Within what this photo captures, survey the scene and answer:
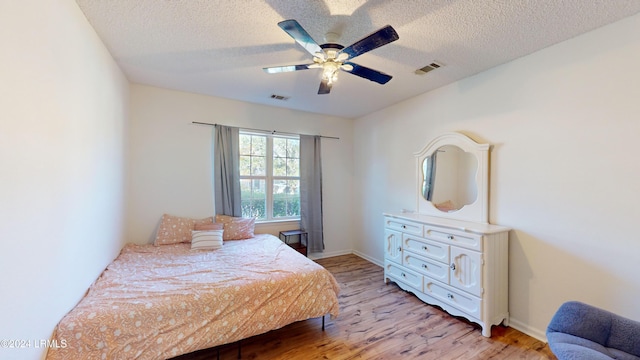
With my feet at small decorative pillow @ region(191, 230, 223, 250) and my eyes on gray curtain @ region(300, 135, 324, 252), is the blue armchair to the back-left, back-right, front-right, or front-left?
front-right

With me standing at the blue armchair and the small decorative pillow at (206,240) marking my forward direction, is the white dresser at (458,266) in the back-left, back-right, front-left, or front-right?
front-right

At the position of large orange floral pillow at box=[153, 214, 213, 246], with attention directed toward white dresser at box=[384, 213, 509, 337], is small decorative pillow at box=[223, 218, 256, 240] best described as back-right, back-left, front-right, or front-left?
front-left

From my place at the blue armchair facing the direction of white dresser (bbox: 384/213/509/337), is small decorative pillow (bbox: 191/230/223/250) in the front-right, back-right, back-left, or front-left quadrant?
front-left

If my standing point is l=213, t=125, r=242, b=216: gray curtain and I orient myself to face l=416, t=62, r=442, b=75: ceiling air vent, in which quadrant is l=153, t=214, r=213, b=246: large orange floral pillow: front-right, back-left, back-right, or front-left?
back-right

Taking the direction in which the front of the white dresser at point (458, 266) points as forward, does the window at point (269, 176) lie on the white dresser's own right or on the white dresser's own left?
on the white dresser's own right

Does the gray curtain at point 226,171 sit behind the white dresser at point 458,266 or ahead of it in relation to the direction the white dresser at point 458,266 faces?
ahead

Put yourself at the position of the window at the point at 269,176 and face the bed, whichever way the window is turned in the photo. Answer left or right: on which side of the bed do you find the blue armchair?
left

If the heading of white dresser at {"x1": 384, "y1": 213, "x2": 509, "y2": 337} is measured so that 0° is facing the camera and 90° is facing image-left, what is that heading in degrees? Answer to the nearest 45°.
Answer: approximately 45°

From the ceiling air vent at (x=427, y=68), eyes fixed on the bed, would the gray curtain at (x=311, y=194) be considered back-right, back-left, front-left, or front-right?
front-right

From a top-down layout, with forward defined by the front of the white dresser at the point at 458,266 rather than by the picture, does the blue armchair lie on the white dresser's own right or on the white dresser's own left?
on the white dresser's own left

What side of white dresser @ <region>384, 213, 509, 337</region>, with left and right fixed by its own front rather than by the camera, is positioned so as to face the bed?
front

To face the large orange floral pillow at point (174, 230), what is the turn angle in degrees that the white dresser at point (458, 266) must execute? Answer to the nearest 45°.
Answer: approximately 45° to its right
